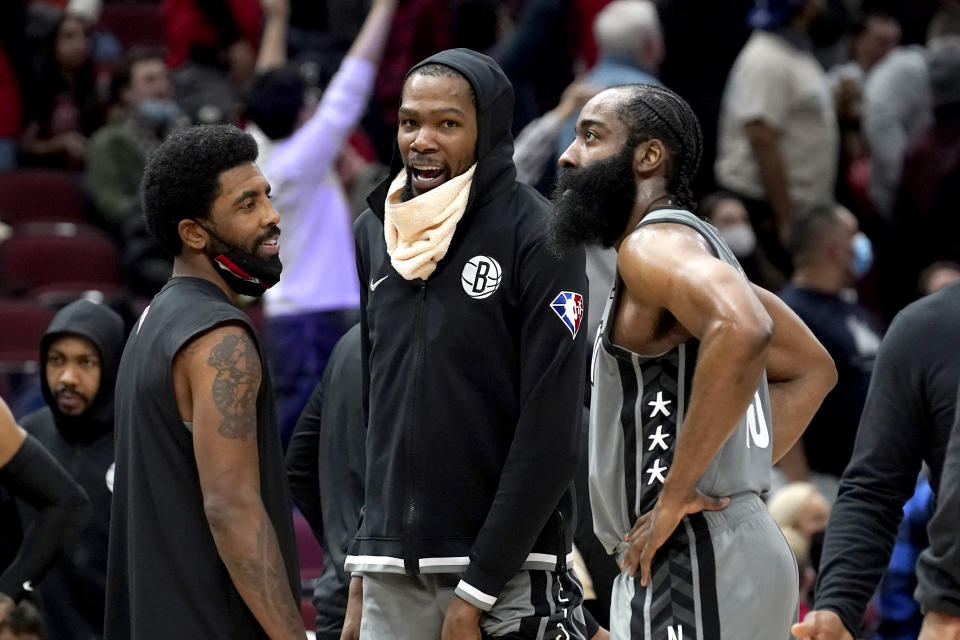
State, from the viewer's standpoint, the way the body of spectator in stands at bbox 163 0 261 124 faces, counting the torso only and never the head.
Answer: toward the camera

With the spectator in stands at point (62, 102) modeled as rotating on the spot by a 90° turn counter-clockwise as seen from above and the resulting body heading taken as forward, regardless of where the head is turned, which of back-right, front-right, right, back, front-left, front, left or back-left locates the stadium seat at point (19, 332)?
right

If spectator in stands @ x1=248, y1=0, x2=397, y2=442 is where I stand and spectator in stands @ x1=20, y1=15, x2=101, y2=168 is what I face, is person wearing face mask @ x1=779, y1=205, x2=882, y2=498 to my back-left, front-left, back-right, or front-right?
back-right

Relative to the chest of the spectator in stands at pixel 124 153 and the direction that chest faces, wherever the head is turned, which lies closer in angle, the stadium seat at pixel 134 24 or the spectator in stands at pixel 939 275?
the spectator in stands

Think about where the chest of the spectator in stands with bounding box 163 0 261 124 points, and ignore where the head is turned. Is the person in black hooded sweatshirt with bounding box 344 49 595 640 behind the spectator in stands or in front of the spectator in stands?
in front

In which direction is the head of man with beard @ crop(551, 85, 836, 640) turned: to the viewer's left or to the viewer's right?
to the viewer's left

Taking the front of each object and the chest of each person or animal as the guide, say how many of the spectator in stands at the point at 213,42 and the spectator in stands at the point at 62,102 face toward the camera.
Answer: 2

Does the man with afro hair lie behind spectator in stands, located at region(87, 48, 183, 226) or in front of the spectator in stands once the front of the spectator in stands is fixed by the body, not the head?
in front

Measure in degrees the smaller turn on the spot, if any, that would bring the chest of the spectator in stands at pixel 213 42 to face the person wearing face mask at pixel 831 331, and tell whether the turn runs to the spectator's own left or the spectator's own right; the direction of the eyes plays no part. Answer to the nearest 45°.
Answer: approximately 45° to the spectator's own left

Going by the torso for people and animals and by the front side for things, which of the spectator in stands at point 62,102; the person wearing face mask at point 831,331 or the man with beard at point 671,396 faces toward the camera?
the spectator in stands

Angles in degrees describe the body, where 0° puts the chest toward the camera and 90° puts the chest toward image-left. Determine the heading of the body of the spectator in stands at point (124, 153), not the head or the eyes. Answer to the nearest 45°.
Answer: approximately 315°

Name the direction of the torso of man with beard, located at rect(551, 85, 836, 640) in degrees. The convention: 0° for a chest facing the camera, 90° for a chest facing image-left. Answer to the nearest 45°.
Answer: approximately 90°

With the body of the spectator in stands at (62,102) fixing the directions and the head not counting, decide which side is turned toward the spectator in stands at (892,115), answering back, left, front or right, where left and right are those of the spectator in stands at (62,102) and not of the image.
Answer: left
